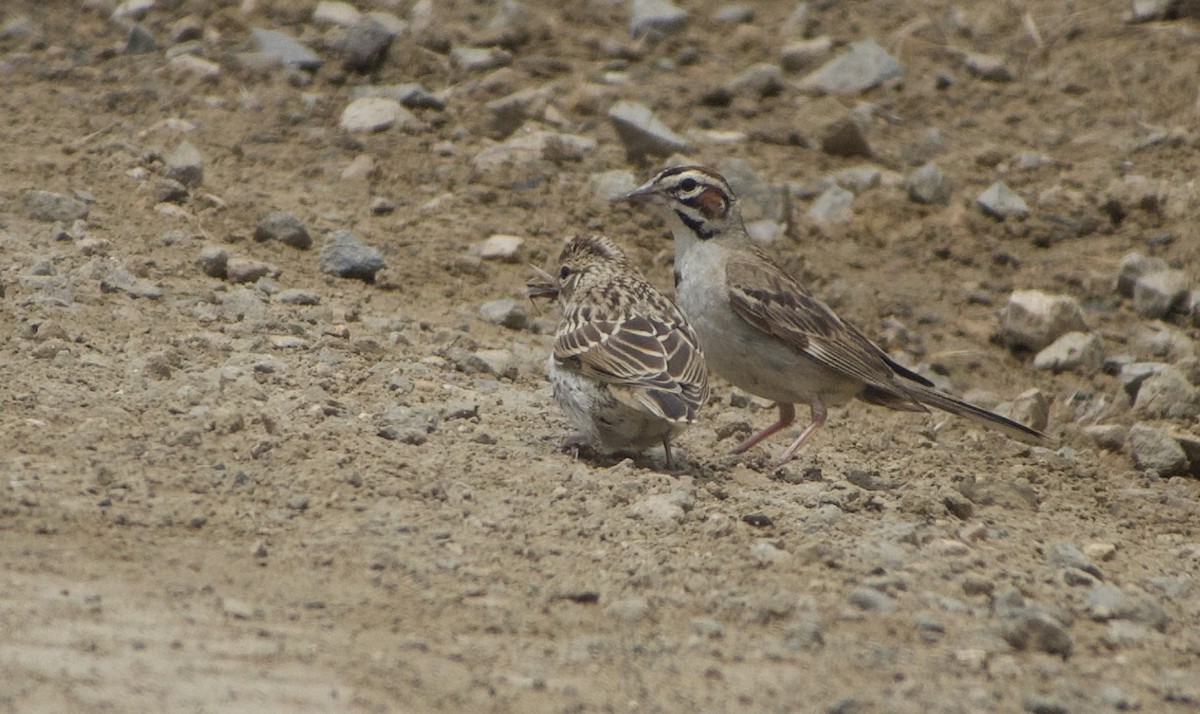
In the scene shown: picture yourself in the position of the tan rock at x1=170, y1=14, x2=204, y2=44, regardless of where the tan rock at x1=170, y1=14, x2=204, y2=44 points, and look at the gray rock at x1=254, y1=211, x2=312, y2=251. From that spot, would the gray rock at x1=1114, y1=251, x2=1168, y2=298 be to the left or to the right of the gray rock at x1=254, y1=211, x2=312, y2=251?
left

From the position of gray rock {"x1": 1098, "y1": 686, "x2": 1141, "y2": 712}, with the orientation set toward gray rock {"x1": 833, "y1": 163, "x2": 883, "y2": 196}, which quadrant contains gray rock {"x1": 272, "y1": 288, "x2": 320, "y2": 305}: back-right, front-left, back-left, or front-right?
front-left

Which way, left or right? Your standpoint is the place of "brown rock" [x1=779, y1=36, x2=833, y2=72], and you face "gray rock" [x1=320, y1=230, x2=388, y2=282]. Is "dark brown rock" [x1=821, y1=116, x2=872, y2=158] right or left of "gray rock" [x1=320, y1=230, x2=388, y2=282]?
left

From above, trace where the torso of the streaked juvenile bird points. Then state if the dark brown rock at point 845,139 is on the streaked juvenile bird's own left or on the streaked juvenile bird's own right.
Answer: on the streaked juvenile bird's own right

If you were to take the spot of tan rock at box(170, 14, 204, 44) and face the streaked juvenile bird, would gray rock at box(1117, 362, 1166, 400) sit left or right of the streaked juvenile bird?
left

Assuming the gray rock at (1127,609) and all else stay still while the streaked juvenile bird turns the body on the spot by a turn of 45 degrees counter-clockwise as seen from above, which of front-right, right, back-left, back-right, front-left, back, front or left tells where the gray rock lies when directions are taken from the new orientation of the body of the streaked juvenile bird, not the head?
back-left

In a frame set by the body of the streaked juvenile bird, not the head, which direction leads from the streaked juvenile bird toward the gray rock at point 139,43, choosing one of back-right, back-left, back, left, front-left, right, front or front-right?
front

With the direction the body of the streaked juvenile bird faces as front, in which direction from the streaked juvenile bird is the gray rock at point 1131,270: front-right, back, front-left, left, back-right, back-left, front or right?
right

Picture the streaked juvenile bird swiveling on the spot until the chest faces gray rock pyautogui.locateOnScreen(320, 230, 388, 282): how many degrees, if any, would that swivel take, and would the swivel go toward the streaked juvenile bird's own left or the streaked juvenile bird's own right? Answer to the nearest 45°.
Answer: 0° — it already faces it

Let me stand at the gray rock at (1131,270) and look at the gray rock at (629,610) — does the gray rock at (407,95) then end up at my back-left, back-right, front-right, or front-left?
front-right

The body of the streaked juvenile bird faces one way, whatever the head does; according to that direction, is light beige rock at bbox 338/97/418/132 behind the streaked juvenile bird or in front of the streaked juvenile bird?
in front

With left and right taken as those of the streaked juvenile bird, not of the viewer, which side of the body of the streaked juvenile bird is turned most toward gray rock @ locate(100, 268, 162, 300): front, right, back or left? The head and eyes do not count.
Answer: front

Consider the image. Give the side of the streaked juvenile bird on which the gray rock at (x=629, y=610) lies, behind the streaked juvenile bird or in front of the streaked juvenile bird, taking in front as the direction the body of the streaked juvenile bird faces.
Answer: behind

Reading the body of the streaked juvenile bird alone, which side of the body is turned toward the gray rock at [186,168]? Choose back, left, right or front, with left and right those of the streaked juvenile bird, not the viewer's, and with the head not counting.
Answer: front

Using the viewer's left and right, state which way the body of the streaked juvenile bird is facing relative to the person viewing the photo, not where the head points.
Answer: facing away from the viewer and to the left of the viewer

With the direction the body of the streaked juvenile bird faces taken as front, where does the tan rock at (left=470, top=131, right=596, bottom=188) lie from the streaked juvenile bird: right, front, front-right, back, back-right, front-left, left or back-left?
front-right

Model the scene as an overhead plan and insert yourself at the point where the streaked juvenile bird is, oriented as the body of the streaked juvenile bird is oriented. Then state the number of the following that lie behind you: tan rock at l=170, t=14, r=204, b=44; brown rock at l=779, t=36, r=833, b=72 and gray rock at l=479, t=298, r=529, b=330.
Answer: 0

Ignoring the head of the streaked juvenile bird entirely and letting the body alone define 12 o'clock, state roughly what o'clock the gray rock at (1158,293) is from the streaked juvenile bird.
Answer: The gray rock is roughly at 3 o'clock from the streaked juvenile bird.

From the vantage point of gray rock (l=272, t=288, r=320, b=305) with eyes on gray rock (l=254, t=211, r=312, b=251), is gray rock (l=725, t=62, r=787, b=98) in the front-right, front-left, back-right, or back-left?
front-right
